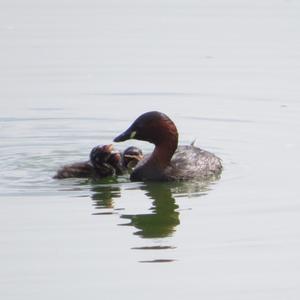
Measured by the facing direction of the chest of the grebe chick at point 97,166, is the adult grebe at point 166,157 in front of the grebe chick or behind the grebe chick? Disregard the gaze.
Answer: in front

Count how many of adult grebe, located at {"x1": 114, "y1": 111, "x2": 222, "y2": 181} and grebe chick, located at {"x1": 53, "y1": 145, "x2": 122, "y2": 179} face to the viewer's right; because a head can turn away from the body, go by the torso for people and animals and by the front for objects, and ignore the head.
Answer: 1

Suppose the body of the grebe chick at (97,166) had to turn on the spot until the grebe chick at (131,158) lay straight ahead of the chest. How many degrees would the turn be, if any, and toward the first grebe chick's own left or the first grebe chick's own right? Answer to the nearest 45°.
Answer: approximately 45° to the first grebe chick's own left

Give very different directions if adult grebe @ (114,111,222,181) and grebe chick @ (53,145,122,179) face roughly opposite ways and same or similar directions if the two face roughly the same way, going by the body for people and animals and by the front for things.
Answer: very different directions

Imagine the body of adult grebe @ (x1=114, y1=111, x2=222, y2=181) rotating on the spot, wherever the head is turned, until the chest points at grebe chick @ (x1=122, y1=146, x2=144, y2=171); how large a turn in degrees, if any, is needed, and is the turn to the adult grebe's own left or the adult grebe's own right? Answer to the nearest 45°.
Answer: approximately 45° to the adult grebe's own right

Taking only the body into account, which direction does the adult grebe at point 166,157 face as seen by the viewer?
to the viewer's left

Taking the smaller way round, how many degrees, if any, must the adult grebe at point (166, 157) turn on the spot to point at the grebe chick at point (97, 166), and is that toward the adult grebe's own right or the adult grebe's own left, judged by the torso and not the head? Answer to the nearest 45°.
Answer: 0° — it already faces it

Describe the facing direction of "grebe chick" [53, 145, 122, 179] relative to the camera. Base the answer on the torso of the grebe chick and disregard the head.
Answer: to the viewer's right

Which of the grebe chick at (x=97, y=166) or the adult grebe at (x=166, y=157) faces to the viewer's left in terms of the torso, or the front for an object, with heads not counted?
the adult grebe
